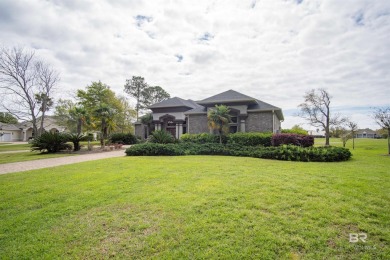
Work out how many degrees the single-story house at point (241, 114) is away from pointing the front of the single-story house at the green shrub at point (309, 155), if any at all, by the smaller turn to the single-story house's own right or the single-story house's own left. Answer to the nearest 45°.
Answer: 0° — it already faces it

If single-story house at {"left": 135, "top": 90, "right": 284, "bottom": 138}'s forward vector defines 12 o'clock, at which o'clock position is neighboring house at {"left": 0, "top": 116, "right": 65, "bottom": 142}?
The neighboring house is roughly at 4 o'clock from the single-story house.

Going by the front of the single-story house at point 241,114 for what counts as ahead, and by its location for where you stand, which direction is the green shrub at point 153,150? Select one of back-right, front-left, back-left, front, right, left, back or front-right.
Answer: front-right

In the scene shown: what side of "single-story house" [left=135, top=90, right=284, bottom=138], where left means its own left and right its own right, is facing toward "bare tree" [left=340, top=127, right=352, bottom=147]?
left

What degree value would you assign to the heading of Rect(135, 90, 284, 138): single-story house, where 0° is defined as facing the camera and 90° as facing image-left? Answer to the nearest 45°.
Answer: approximately 0°

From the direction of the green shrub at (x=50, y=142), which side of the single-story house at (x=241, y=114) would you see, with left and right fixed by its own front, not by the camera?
front

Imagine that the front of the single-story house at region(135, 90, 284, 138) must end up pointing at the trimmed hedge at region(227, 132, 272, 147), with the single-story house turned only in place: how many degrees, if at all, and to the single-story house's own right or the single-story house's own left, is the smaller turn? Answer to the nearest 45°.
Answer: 0° — it already faces it

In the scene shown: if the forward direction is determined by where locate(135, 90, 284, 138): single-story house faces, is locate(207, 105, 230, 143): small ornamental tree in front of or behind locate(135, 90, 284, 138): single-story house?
in front

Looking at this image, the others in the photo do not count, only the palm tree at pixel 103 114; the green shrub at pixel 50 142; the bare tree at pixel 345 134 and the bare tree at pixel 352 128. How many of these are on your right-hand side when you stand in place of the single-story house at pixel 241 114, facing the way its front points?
2

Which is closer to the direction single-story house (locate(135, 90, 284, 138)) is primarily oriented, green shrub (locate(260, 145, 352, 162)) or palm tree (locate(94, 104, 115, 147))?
the green shrub

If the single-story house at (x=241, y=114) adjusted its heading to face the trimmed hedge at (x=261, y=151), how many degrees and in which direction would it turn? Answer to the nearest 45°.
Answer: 0° — it already faces it

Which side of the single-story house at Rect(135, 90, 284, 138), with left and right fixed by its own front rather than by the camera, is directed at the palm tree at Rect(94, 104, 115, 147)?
right
